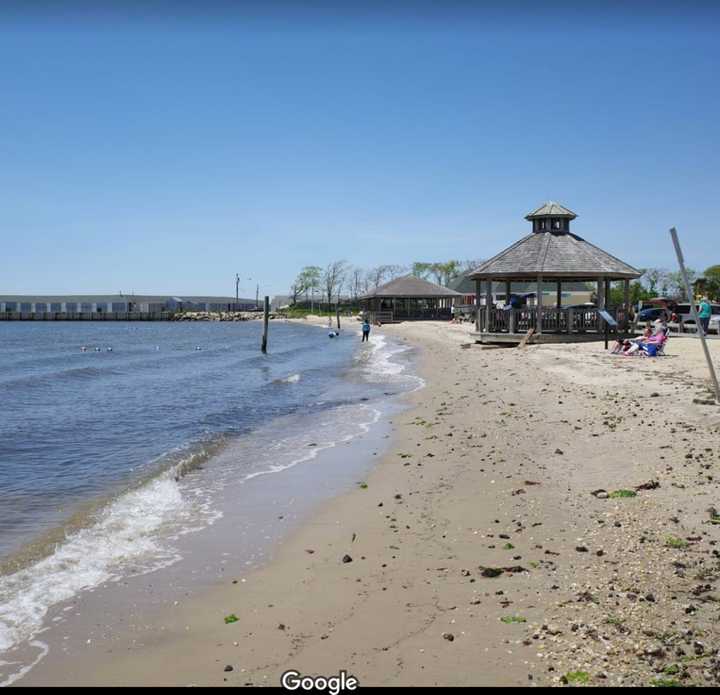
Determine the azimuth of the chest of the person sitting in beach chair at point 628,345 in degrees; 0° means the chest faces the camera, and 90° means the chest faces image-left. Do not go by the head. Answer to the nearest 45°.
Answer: approximately 90°

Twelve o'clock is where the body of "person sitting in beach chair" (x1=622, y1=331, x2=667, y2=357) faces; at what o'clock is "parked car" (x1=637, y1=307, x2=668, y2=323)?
The parked car is roughly at 3 o'clock from the person sitting in beach chair.

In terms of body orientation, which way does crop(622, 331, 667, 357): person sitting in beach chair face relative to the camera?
to the viewer's left

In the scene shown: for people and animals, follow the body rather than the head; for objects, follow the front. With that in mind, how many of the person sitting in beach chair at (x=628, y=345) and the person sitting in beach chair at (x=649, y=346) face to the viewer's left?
2

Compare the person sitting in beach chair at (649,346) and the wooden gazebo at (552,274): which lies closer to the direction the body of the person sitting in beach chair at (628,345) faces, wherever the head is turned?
the wooden gazebo

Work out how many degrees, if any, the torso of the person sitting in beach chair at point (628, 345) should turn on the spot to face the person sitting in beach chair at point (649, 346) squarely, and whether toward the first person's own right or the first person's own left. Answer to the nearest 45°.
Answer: approximately 135° to the first person's own left

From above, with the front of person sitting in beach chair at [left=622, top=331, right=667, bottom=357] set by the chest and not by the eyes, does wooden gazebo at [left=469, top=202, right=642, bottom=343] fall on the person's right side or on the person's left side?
on the person's right side

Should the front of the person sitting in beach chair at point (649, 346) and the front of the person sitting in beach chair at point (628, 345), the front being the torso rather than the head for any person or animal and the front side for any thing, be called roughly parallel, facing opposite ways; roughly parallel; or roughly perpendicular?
roughly parallel

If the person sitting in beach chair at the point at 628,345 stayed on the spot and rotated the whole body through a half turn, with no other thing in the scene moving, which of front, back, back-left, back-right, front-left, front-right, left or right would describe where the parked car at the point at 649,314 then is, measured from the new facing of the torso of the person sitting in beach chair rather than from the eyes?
left
